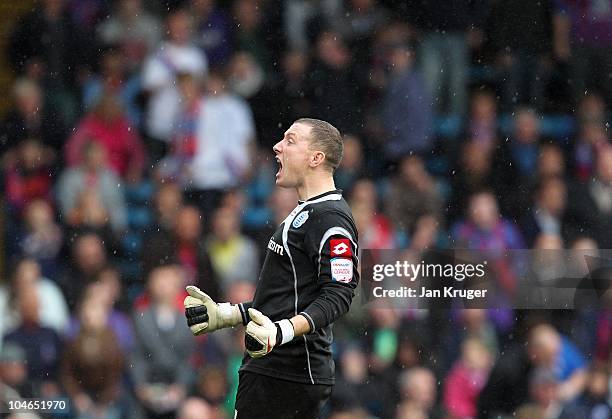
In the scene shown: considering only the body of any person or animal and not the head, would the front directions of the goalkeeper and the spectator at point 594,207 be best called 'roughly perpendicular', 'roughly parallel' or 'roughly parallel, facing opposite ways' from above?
roughly perpendicular

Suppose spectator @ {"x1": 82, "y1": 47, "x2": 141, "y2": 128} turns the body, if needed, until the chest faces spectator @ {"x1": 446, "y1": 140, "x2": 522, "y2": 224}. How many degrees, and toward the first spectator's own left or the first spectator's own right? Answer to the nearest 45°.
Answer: approximately 90° to the first spectator's own left

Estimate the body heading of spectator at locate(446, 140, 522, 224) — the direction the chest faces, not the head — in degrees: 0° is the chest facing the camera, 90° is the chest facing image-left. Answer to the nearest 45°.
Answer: approximately 0°

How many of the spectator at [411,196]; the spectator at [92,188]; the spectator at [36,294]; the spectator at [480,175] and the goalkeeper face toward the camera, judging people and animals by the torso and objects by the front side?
4

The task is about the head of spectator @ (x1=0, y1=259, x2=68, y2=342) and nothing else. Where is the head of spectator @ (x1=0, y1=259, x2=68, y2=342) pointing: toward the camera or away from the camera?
toward the camera

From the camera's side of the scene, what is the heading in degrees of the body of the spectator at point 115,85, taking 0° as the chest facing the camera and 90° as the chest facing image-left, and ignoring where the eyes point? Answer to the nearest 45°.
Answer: approximately 0°

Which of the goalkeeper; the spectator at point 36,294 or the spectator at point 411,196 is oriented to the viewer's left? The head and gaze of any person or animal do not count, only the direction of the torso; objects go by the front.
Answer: the goalkeeper

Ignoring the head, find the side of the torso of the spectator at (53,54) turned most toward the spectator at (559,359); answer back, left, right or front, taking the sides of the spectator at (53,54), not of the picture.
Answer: left

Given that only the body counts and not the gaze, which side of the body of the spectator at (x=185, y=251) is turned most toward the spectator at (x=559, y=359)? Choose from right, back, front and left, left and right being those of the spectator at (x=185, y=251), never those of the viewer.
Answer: left

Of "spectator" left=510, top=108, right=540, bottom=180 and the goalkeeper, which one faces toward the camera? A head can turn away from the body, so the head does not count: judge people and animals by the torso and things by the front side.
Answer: the spectator

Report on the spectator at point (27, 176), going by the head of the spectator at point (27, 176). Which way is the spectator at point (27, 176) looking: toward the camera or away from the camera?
toward the camera

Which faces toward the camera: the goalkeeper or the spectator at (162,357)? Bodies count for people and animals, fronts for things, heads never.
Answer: the spectator

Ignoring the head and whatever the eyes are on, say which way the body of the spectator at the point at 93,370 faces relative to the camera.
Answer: toward the camera

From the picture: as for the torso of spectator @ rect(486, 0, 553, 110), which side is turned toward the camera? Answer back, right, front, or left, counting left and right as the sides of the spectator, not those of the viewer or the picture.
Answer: front

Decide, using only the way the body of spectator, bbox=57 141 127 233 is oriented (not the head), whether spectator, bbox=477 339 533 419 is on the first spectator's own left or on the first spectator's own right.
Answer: on the first spectator's own left

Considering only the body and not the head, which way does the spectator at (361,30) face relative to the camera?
toward the camera

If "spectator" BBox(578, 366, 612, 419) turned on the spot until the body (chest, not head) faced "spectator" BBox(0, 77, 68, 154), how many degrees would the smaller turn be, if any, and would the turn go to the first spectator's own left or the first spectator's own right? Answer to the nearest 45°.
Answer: approximately 90° to the first spectator's own right

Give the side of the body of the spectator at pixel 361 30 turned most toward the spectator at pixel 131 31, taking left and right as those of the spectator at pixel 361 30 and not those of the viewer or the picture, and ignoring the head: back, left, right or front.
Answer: right
